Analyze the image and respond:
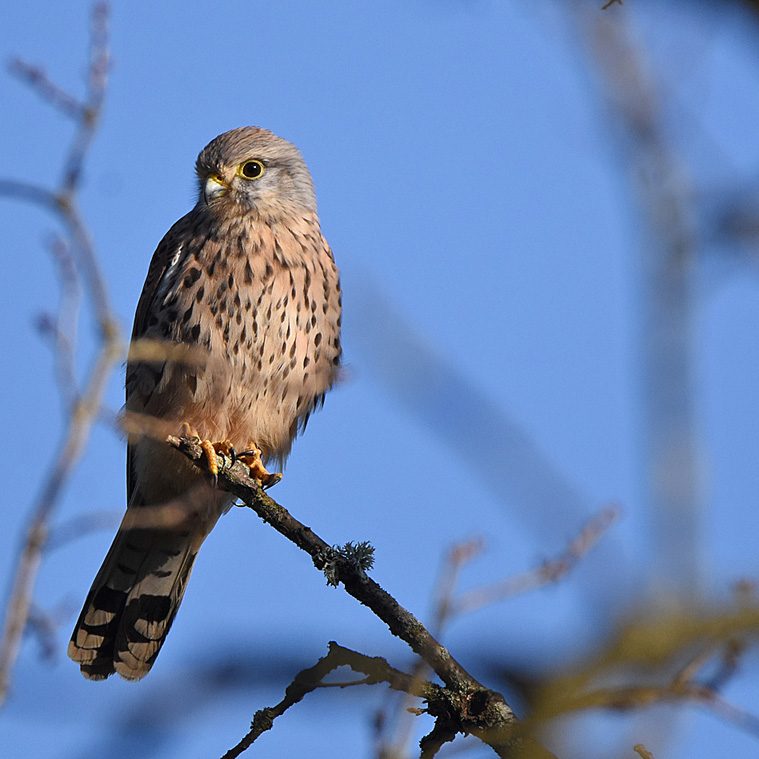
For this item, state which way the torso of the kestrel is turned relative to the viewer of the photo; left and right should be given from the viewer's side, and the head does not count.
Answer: facing the viewer and to the right of the viewer
